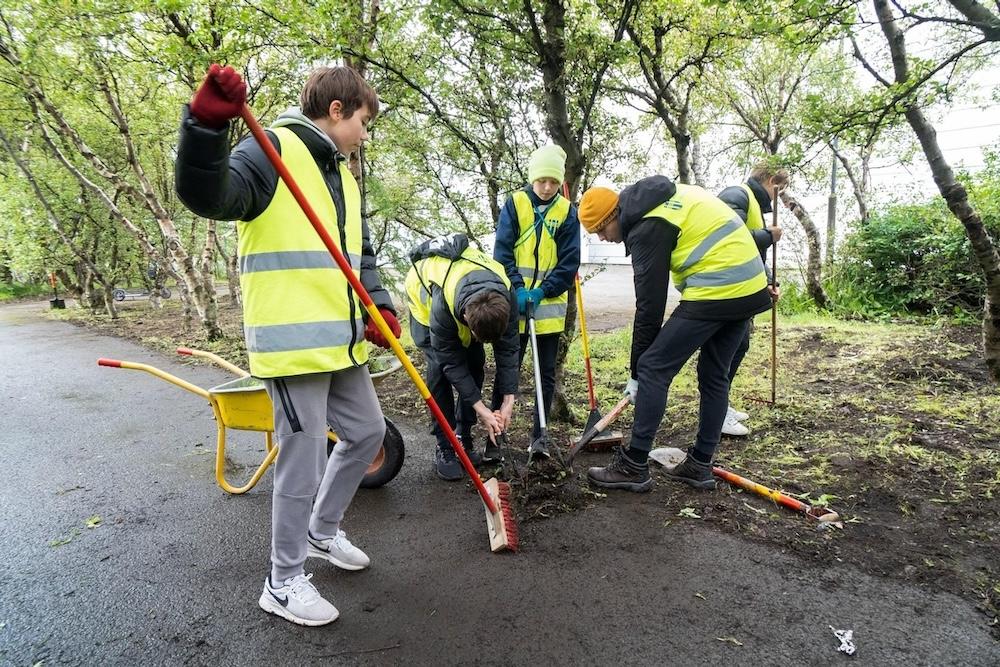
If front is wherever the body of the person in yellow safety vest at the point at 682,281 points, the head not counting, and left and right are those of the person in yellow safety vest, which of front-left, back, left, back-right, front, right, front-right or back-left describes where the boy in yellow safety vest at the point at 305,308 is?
front-left

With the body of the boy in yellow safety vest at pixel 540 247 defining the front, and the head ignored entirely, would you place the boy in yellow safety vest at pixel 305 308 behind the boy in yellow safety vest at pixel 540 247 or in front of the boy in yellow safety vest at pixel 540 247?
in front

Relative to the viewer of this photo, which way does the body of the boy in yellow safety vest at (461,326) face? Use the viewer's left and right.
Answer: facing the viewer and to the right of the viewer

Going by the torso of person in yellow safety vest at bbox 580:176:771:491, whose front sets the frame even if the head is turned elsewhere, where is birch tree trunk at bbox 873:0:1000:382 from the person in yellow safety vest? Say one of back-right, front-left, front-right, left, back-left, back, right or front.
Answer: back-right

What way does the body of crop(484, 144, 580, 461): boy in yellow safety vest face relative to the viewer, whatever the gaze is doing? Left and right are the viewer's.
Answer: facing the viewer

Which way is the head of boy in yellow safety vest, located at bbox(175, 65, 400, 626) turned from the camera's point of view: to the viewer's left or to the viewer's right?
to the viewer's right

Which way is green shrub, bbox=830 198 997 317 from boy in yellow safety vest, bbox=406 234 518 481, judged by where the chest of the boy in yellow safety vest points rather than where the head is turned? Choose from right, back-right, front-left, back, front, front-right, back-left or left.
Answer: left

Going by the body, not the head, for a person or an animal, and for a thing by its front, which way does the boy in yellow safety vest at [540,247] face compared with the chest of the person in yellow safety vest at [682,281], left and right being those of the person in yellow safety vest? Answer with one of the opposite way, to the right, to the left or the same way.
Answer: to the left

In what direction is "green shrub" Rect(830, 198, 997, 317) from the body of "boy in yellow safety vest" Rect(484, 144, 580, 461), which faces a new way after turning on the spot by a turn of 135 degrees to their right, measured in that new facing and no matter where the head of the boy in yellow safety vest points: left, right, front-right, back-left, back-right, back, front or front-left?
right

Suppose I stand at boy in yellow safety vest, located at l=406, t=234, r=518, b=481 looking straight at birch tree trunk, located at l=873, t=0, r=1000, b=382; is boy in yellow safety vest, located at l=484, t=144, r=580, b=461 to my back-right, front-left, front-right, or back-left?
front-left

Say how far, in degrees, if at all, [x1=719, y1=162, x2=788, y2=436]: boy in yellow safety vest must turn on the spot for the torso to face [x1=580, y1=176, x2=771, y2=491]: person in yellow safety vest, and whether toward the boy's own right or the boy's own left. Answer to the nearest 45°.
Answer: approximately 90° to the boy's own right
